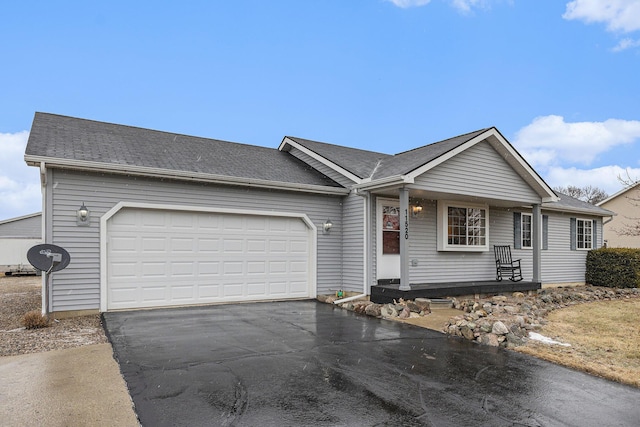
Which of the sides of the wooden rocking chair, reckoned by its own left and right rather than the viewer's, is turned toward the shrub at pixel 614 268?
left

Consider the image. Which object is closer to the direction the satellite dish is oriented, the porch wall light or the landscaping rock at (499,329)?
the landscaping rock

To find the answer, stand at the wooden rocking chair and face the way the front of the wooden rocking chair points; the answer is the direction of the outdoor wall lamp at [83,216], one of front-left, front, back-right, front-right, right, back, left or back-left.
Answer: right

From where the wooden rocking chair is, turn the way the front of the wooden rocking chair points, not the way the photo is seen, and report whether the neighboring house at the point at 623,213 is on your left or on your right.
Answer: on your left

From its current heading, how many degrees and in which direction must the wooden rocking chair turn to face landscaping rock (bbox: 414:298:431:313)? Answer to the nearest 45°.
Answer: approximately 45° to its right

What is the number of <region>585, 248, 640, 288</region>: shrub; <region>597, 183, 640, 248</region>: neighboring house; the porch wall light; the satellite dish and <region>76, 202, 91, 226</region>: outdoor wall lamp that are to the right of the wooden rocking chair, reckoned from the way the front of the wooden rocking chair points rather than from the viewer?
3

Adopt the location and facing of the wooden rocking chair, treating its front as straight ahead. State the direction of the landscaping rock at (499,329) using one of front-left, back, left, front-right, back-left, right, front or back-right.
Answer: front-right
